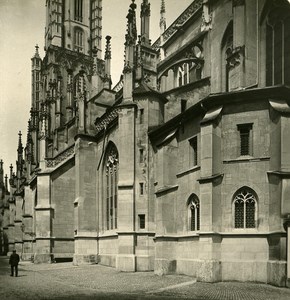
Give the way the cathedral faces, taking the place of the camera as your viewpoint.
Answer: facing away from the viewer and to the left of the viewer
